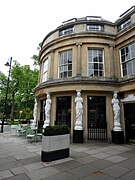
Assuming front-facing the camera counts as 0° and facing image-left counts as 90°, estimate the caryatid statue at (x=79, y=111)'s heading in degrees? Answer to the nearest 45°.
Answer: approximately 0°

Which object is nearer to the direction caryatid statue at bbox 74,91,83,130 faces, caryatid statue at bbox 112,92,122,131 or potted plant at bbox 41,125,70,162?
the potted plant

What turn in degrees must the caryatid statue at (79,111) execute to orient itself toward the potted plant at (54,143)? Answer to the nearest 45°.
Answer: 0° — it already faces it

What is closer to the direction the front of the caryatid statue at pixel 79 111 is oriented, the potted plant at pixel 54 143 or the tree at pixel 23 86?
the potted plant

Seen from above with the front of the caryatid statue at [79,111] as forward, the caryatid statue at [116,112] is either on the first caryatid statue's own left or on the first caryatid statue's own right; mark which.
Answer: on the first caryatid statue's own left
